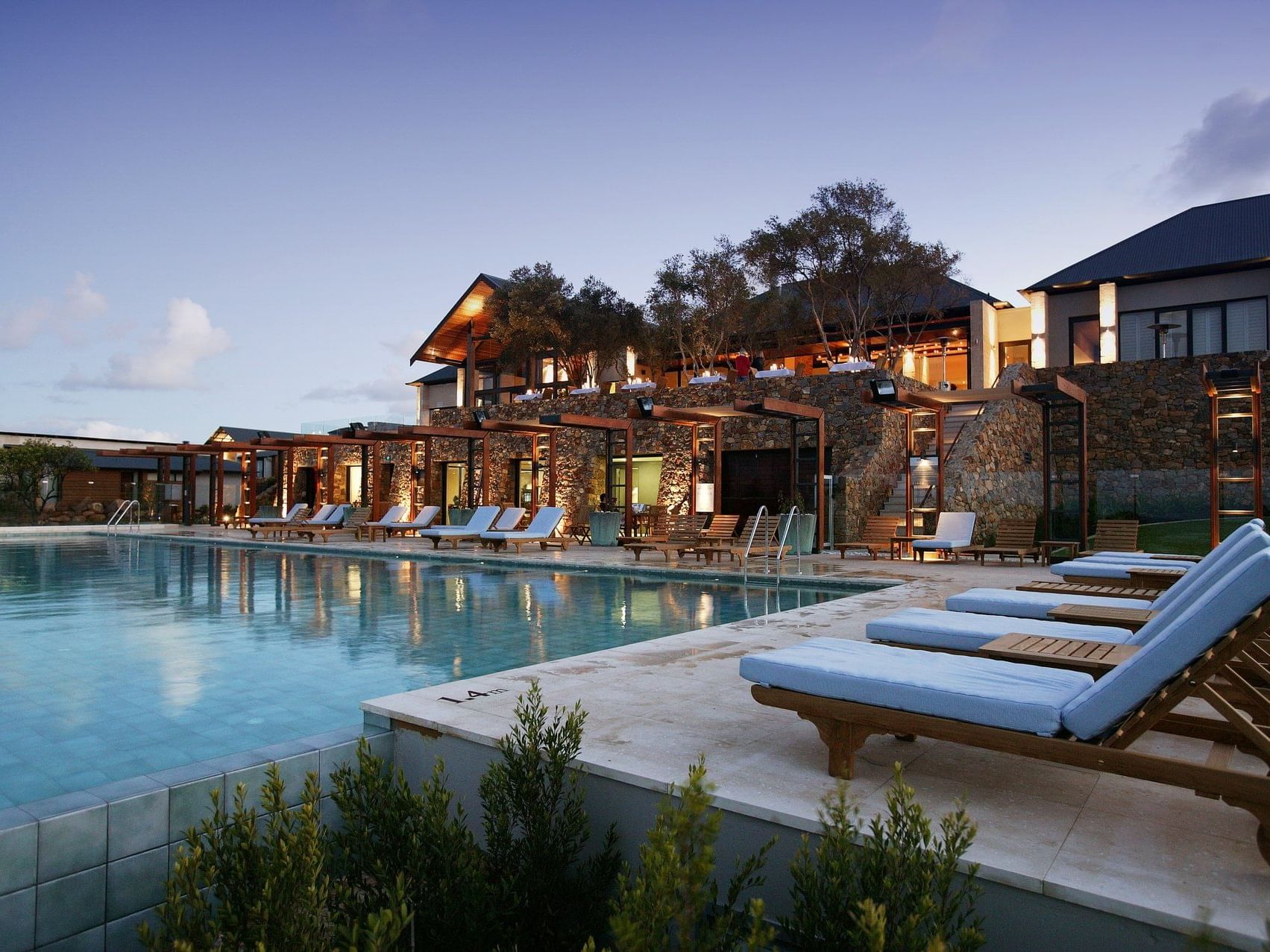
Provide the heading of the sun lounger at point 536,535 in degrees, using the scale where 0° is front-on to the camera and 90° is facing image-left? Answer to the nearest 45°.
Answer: approximately 45°

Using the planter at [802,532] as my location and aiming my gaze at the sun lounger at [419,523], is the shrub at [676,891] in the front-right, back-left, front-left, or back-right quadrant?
back-left

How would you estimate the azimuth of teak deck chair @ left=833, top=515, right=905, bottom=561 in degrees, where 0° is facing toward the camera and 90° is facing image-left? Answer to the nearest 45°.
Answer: approximately 45°

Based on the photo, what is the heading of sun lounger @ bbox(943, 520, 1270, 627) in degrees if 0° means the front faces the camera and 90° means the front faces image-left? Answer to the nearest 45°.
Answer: approximately 90°

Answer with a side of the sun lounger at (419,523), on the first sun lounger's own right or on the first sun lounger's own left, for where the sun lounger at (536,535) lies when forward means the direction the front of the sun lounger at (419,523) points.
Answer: on the first sun lounger's own left

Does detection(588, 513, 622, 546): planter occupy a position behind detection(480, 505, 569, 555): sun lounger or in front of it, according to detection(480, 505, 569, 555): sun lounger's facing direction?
behind

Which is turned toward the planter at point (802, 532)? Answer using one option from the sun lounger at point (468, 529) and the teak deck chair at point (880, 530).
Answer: the teak deck chair

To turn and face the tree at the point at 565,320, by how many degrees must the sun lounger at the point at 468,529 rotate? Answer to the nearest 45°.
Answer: approximately 135° to its right

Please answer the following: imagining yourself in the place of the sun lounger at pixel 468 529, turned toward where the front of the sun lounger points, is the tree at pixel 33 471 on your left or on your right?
on your right

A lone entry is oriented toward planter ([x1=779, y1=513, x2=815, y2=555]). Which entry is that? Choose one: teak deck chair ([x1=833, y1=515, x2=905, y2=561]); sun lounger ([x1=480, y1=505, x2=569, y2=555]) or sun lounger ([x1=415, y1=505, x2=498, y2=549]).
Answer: the teak deck chair

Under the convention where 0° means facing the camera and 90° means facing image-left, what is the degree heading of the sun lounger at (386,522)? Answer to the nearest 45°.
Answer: approximately 45°
